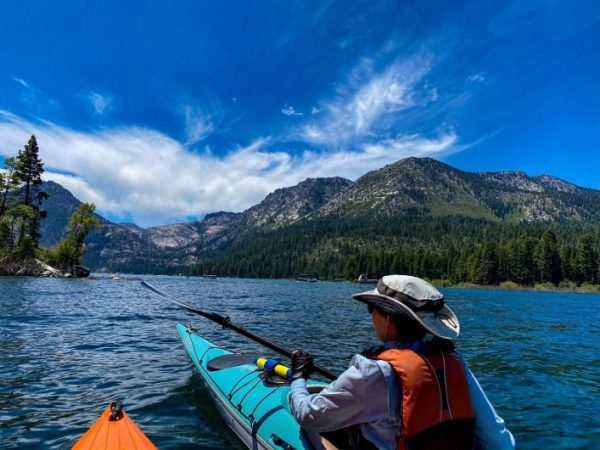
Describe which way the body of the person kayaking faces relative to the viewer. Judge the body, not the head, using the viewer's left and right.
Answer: facing away from the viewer and to the left of the viewer

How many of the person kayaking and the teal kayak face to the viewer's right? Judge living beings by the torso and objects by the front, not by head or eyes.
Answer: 0

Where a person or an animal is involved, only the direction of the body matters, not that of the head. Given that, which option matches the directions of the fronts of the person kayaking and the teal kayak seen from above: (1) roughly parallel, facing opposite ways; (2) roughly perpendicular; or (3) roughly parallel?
roughly parallel

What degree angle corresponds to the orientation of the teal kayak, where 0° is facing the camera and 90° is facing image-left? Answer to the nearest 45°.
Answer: approximately 135°
